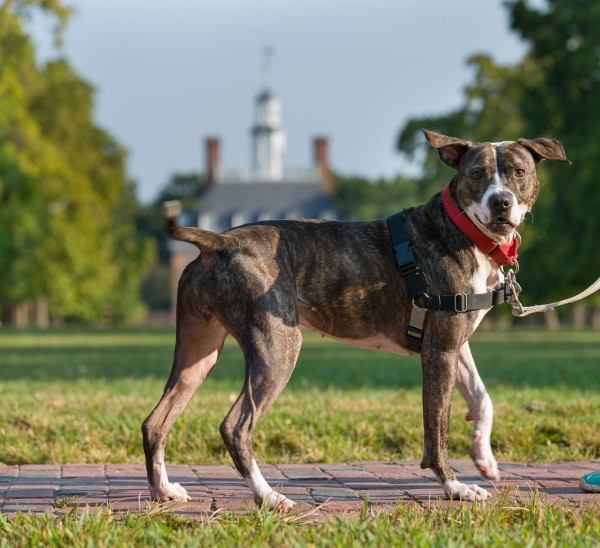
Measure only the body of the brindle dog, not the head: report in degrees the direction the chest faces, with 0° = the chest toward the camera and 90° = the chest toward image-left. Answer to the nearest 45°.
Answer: approximately 270°
